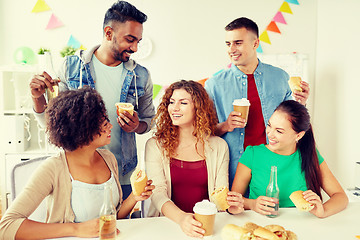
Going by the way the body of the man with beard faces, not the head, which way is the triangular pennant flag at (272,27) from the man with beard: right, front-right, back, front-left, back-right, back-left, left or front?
back-left

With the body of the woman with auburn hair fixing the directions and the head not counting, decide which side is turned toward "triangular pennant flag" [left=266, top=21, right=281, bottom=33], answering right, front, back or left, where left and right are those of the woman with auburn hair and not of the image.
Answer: back

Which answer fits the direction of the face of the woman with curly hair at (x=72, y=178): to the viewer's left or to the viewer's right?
to the viewer's right

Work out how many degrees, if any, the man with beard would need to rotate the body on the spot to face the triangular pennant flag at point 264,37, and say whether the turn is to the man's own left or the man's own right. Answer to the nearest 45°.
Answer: approximately 135° to the man's own left

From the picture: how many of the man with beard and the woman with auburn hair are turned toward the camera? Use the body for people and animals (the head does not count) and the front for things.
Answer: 2

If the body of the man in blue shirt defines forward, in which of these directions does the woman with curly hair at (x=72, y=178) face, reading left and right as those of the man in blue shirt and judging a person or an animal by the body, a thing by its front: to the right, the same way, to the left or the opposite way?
to the left

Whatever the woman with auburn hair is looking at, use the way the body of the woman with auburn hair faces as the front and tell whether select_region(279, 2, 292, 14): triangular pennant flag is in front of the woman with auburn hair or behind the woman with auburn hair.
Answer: behind

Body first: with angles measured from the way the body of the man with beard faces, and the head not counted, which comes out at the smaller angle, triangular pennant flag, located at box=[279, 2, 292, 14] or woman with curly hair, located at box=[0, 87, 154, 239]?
the woman with curly hair
